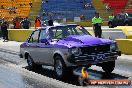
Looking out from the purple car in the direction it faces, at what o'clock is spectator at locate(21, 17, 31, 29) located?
The spectator is roughly at 7 o'clock from the purple car.

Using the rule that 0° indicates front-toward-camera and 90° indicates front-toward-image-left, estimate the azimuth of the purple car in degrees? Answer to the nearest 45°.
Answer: approximately 315°
